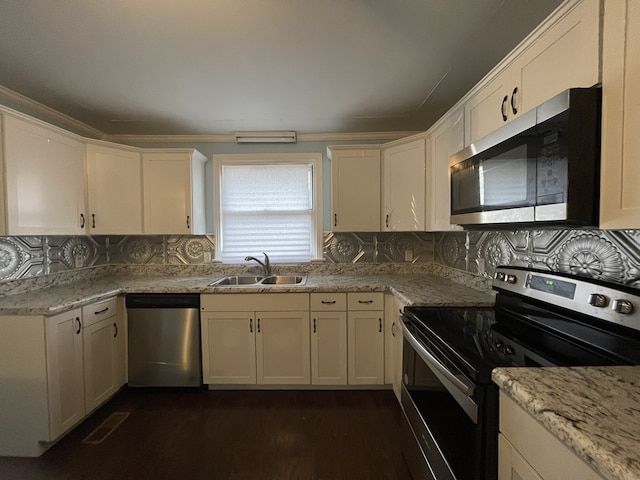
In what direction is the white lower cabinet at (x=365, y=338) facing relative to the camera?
toward the camera

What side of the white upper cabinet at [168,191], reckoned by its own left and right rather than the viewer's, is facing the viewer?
front

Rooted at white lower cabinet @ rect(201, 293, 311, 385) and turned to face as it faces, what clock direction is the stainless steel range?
The stainless steel range is roughly at 11 o'clock from the white lower cabinet.

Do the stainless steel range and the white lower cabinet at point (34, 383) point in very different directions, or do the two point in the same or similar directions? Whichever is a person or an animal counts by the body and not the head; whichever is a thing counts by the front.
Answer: very different directions

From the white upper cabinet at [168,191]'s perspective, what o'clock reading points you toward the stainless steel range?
The stainless steel range is roughly at 11 o'clock from the white upper cabinet.

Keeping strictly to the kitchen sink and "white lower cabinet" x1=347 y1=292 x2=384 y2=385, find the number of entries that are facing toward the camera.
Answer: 2

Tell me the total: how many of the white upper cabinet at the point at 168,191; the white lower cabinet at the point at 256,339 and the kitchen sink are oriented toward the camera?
3

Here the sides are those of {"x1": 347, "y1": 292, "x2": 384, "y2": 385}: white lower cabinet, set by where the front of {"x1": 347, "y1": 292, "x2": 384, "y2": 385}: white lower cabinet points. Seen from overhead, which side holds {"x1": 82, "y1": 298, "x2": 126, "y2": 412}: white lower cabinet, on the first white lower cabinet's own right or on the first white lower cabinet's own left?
on the first white lower cabinet's own right

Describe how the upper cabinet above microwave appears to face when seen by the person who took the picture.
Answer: facing the viewer and to the left of the viewer

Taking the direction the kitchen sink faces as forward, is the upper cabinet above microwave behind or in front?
in front

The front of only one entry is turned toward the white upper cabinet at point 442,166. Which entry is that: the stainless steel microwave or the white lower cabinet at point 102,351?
the white lower cabinet

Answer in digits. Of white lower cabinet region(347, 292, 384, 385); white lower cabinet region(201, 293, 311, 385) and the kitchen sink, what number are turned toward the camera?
3

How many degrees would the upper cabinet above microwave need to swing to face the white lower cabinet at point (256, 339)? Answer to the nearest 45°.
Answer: approximately 45° to its right

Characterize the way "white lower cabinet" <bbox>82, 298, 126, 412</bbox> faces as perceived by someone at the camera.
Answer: facing the viewer and to the right of the viewer
